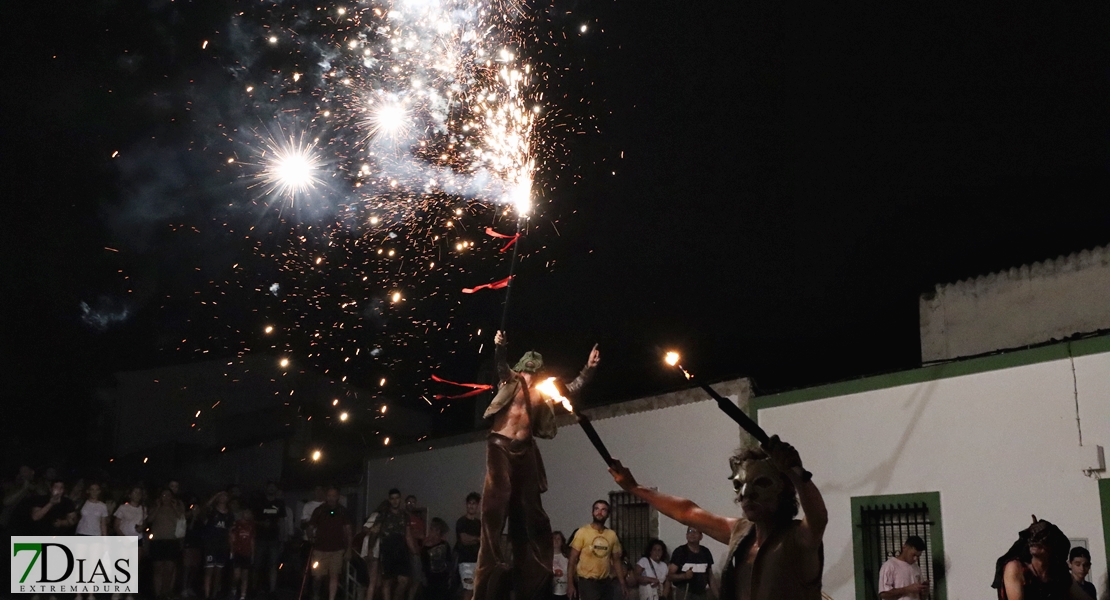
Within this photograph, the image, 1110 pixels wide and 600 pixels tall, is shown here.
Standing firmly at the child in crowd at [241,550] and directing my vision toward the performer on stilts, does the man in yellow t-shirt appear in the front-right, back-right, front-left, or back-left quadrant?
front-left

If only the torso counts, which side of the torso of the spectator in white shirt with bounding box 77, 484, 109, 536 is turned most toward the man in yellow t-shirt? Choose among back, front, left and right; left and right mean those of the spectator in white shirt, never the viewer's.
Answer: left

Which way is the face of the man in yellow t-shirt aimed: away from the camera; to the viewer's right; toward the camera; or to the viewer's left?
toward the camera

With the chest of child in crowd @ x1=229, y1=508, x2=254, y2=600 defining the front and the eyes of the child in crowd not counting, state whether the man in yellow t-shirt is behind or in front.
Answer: in front

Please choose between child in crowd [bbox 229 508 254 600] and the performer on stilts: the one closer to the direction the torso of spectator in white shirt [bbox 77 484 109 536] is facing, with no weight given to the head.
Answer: the performer on stilts

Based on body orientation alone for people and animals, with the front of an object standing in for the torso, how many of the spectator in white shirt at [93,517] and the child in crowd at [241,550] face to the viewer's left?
0

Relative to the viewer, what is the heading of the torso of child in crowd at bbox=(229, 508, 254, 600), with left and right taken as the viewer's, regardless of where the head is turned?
facing the viewer and to the right of the viewer

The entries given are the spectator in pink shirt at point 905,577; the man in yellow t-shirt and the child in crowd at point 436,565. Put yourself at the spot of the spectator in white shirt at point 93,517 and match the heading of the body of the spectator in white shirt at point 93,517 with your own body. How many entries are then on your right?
0

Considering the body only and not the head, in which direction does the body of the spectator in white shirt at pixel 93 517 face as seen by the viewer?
toward the camera

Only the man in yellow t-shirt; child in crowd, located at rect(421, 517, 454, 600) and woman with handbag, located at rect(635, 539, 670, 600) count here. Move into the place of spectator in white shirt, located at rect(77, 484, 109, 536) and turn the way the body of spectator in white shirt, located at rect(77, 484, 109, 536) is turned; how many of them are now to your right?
0

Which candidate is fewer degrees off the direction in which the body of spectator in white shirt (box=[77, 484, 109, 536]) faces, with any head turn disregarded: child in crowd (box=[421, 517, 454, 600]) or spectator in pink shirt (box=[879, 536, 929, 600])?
the spectator in pink shirt

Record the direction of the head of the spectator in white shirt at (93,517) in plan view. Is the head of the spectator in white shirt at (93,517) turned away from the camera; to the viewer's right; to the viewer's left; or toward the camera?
toward the camera

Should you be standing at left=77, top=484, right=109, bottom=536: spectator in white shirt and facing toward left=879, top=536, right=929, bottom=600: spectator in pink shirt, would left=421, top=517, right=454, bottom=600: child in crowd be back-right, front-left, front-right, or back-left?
front-left
